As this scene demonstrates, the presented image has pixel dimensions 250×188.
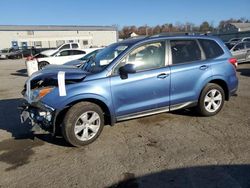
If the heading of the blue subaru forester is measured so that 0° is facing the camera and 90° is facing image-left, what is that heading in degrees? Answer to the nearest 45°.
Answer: approximately 45°

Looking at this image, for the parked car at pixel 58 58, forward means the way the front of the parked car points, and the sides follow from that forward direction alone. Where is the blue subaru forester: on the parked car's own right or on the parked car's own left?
on the parked car's own left

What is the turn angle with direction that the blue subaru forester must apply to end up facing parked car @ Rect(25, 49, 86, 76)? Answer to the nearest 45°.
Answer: approximately 135° to its right

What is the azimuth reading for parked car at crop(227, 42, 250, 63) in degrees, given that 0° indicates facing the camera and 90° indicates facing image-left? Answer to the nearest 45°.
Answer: approximately 45°

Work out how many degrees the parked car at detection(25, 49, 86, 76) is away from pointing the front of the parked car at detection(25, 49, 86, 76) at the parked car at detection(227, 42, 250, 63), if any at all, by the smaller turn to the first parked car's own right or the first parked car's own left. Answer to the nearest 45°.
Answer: approximately 135° to the first parked car's own left

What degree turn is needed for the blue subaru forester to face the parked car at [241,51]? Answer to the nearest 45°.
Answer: approximately 180°
